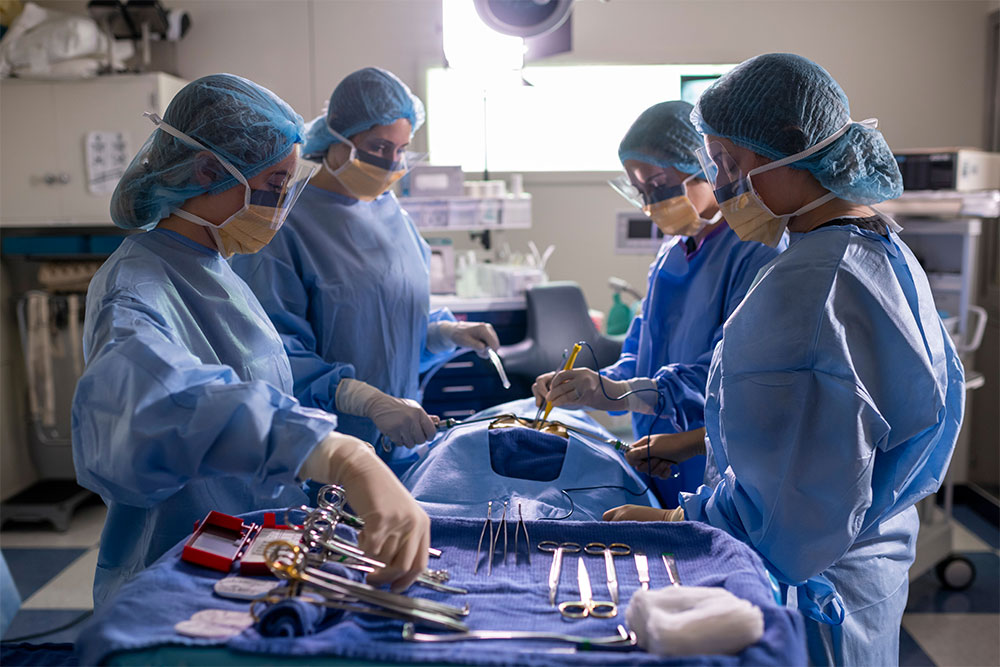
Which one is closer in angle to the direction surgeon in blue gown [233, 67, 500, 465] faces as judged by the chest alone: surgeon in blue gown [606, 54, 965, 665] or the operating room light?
the surgeon in blue gown

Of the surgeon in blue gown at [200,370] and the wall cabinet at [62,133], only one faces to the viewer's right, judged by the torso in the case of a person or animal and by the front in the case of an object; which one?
the surgeon in blue gown

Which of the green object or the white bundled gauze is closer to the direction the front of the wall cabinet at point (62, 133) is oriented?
the white bundled gauze

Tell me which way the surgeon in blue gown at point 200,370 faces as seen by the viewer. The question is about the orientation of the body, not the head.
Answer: to the viewer's right

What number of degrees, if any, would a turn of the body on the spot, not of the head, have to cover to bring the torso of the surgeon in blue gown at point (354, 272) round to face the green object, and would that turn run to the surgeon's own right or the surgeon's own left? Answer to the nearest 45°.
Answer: approximately 90° to the surgeon's own left

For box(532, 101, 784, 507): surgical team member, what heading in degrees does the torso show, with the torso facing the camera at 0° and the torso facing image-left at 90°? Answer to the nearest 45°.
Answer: approximately 45°

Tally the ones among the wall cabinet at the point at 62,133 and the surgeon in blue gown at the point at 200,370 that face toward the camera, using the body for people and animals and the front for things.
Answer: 1

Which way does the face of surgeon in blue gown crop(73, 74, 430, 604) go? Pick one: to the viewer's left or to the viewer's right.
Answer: to the viewer's right

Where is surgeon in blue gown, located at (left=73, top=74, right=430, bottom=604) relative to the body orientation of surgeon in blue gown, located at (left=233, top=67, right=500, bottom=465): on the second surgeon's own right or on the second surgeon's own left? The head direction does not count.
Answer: on the second surgeon's own right

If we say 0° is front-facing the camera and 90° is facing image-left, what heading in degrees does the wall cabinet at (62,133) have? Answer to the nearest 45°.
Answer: approximately 0°
